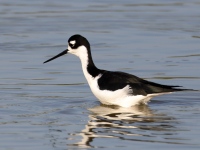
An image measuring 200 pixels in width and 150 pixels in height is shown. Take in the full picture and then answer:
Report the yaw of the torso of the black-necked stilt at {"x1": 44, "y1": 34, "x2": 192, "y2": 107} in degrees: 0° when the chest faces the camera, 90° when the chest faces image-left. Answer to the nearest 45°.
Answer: approximately 90°
